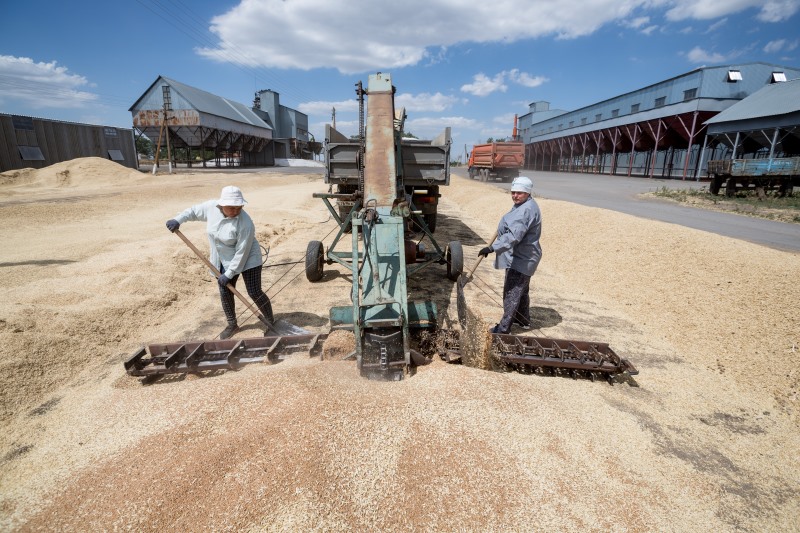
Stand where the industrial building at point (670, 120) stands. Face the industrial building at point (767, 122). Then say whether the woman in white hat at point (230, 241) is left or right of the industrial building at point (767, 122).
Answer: right

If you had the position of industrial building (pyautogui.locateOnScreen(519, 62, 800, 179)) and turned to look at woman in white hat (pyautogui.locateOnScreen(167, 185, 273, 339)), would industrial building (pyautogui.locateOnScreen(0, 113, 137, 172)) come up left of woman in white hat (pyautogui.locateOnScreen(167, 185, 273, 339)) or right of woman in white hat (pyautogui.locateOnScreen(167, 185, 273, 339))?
right

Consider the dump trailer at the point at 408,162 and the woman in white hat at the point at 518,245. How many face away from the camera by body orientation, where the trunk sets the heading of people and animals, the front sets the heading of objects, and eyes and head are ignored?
1

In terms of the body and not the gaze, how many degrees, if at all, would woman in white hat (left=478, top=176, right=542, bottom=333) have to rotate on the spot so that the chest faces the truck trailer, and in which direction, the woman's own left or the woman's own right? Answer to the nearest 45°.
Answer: approximately 135° to the woman's own right

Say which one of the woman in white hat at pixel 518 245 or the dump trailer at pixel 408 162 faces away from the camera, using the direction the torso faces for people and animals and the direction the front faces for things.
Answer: the dump trailer

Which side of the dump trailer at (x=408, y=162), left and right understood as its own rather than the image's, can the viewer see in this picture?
back

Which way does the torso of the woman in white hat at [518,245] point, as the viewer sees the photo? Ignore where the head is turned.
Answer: to the viewer's left

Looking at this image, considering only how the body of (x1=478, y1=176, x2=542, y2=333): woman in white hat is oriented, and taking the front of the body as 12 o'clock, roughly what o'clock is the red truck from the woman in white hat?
The red truck is roughly at 3 o'clock from the woman in white hat.

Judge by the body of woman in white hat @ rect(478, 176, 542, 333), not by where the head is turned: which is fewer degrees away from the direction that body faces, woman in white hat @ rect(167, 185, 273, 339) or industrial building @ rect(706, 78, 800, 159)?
the woman in white hat

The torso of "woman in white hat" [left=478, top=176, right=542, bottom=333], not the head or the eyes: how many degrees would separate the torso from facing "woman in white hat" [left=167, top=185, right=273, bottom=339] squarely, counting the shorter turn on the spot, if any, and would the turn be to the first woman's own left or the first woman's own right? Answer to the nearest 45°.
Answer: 0° — they already face them

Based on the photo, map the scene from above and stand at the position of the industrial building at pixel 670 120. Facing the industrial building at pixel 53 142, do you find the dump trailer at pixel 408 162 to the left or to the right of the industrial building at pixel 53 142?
left

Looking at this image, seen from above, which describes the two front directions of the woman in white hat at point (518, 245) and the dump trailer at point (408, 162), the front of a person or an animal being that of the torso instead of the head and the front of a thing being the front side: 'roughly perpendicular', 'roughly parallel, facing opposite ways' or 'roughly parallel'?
roughly perpendicular
